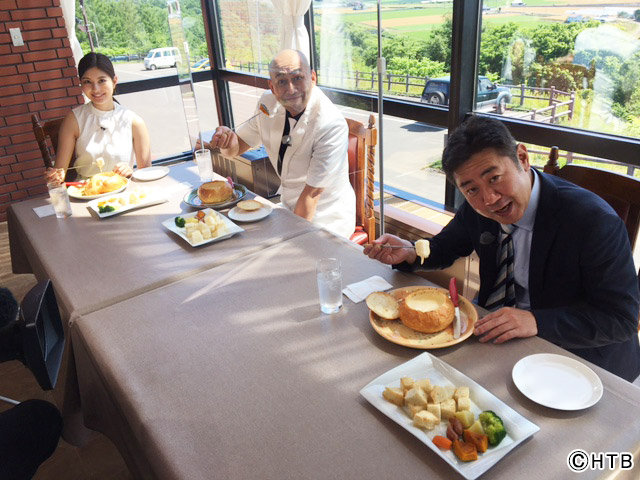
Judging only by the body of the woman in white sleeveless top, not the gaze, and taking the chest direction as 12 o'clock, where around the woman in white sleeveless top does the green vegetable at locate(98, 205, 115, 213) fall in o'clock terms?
The green vegetable is roughly at 12 o'clock from the woman in white sleeveless top.

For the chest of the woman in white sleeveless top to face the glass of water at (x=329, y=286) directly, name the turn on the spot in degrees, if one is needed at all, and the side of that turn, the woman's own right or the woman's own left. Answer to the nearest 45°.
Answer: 0° — they already face it

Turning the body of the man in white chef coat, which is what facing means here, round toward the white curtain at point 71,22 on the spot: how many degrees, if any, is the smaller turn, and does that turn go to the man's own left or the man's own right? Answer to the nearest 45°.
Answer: approximately 90° to the man's own right

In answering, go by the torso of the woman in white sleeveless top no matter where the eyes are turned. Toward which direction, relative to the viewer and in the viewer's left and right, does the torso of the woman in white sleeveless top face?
facing the viewer

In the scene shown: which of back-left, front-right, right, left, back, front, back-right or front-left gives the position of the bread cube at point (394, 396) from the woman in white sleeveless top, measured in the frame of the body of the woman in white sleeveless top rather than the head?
front

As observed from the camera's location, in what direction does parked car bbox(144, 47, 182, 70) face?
facing the viewer and to the left of the viewer

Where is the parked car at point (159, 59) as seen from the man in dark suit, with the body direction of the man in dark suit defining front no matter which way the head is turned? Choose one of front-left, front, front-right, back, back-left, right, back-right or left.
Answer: right

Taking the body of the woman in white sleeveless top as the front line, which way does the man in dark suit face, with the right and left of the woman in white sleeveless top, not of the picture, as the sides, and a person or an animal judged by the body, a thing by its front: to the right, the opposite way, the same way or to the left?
to the right

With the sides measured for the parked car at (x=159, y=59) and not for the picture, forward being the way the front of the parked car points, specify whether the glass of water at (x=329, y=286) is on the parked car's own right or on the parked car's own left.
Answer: on the parked car's own left

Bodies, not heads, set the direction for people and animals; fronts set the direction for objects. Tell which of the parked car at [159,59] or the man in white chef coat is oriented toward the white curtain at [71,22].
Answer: the parked car

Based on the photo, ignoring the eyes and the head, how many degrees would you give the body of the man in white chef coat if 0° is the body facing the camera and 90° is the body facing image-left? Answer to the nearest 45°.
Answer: approximately 45°

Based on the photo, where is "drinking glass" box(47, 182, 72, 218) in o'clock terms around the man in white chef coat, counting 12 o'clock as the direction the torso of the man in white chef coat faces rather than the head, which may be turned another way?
The drinking glass is roughly at 1 o'clock from the man in white chef coat.

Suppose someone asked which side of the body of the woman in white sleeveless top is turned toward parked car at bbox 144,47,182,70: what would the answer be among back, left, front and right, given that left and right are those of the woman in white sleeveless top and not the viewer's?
back
